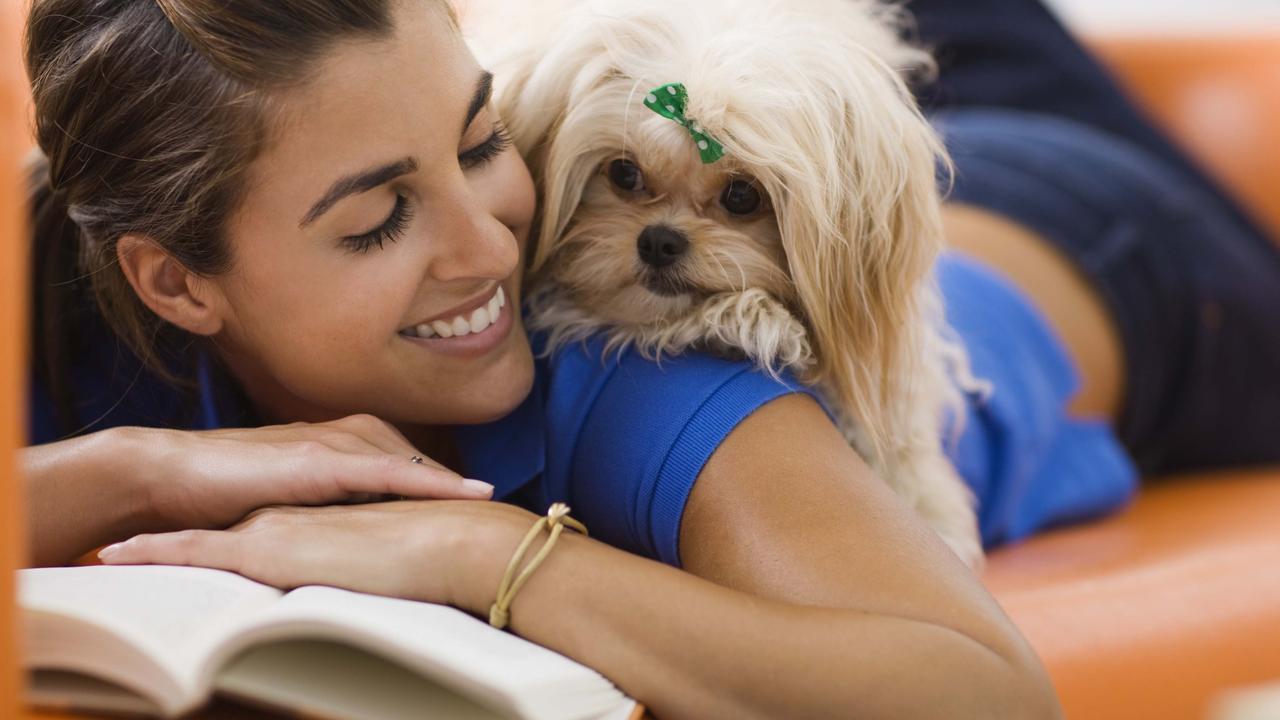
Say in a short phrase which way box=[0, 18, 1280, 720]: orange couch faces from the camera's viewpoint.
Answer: facing the viewer

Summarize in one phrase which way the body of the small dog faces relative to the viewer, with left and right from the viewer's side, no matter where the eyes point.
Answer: facing the viewer and to the left of the viewer
